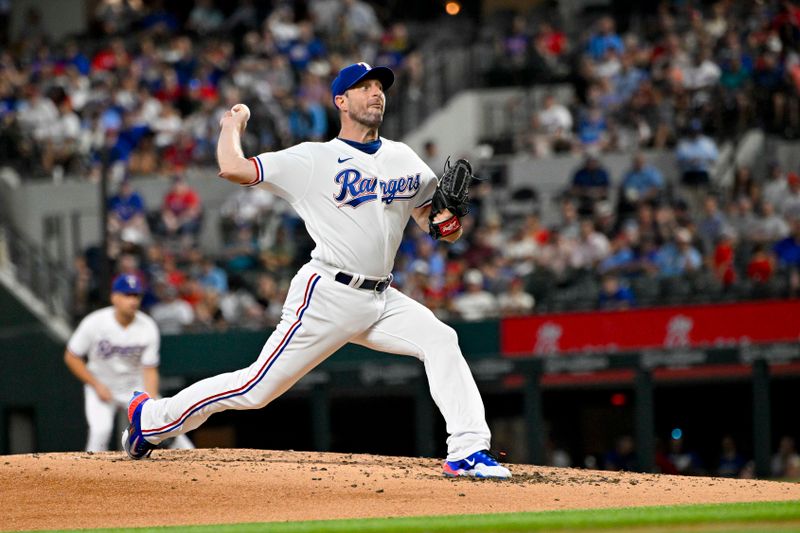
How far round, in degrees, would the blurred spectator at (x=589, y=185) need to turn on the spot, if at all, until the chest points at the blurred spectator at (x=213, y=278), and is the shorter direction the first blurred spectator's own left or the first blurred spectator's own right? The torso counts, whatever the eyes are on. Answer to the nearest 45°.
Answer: approximately 90° to the first blurred spectator's own right

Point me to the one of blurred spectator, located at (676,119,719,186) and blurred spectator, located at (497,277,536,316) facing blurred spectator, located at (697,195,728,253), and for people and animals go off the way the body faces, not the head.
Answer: blurred spectator, located at (676,119,719,186)

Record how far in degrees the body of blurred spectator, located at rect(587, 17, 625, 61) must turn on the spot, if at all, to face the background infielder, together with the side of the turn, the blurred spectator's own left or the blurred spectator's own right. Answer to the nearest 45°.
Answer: approximately 45° to the blurred spectator's own right
